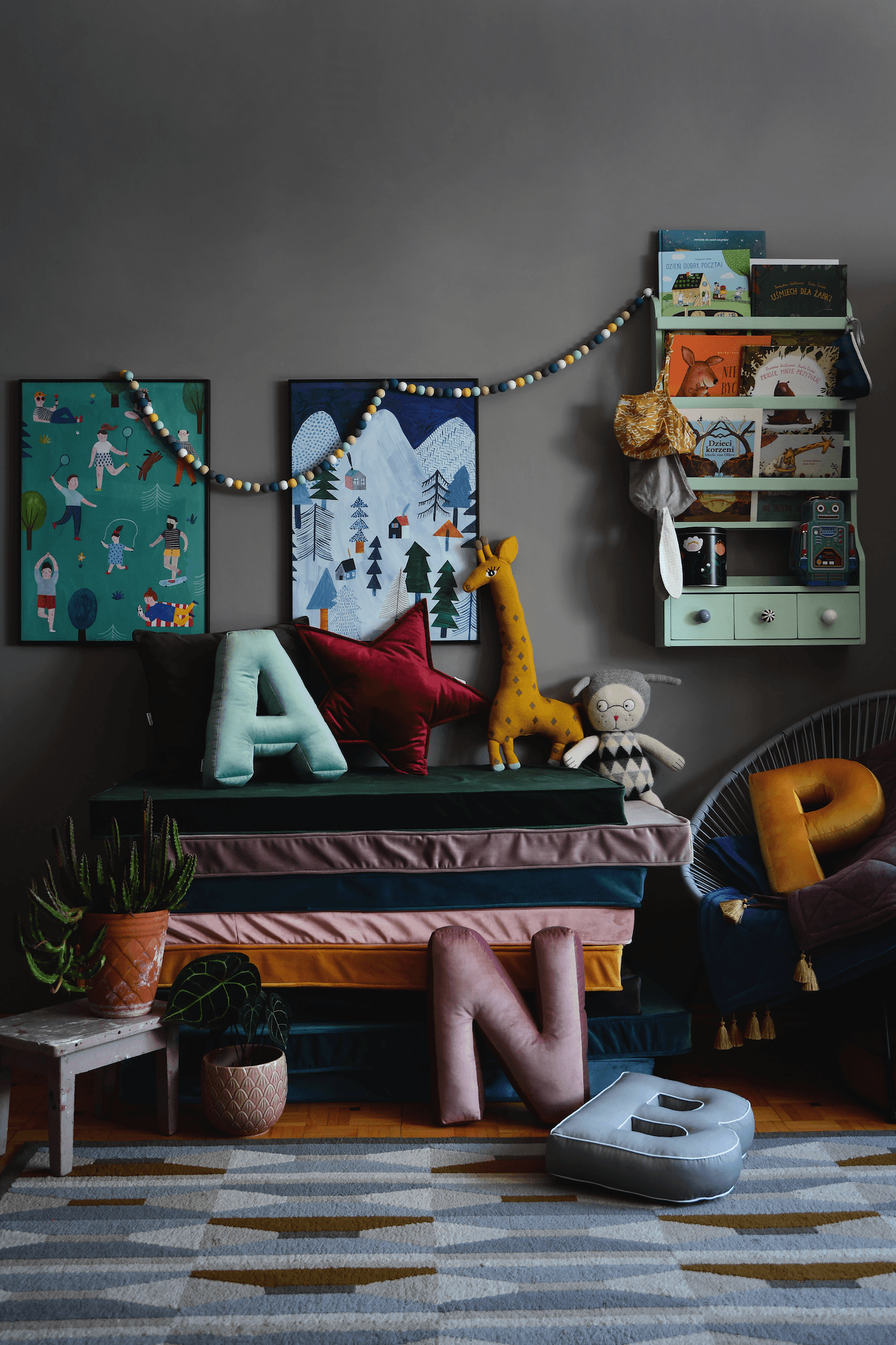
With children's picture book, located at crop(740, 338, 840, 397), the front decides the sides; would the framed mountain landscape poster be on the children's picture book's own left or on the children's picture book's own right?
on the children's picture book's own right

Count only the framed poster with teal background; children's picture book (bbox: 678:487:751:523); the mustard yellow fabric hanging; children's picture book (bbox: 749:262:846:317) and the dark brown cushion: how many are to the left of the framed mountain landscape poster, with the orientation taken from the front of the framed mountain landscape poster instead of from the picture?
3

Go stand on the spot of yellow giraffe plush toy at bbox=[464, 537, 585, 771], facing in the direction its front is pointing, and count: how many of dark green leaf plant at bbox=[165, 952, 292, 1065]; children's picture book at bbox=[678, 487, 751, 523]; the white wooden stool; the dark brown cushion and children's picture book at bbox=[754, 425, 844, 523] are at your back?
2

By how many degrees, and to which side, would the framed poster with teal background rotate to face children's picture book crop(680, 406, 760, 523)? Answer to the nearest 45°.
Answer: approximately 90° to its left

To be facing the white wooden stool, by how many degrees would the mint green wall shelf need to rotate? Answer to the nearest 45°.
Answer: approximately 45° to its right

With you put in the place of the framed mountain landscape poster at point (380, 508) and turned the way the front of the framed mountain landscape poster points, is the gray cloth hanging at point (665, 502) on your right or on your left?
on your left
